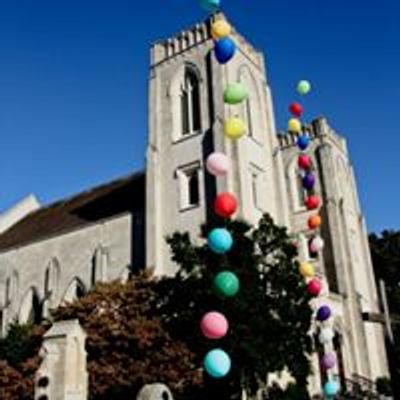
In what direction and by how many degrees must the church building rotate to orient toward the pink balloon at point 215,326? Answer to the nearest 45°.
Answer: approximately 45° to its right

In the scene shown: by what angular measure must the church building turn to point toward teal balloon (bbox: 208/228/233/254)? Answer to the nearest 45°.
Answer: approximately 45° to its right

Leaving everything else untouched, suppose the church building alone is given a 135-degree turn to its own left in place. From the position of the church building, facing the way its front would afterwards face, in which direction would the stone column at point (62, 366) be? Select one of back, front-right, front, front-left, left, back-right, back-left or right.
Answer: back

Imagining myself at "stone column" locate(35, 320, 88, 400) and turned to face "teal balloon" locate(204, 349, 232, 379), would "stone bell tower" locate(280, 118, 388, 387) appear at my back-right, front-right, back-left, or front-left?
front-left

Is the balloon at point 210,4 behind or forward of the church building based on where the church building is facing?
forward

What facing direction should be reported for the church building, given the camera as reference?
facing the viewer and to the right of the viewer
